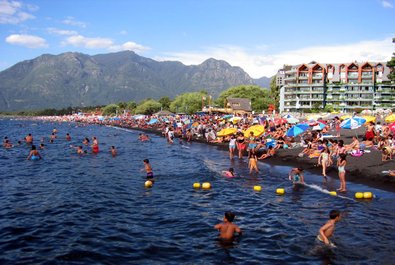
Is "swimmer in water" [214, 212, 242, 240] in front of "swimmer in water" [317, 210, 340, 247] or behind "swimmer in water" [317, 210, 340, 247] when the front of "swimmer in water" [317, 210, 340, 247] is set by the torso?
behind

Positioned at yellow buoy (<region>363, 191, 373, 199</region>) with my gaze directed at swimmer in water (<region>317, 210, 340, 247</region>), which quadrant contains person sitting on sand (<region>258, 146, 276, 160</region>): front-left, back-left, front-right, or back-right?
back-right

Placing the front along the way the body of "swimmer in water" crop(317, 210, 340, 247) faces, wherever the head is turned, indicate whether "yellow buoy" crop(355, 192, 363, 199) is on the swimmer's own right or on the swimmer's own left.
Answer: on the swimmer's own left
